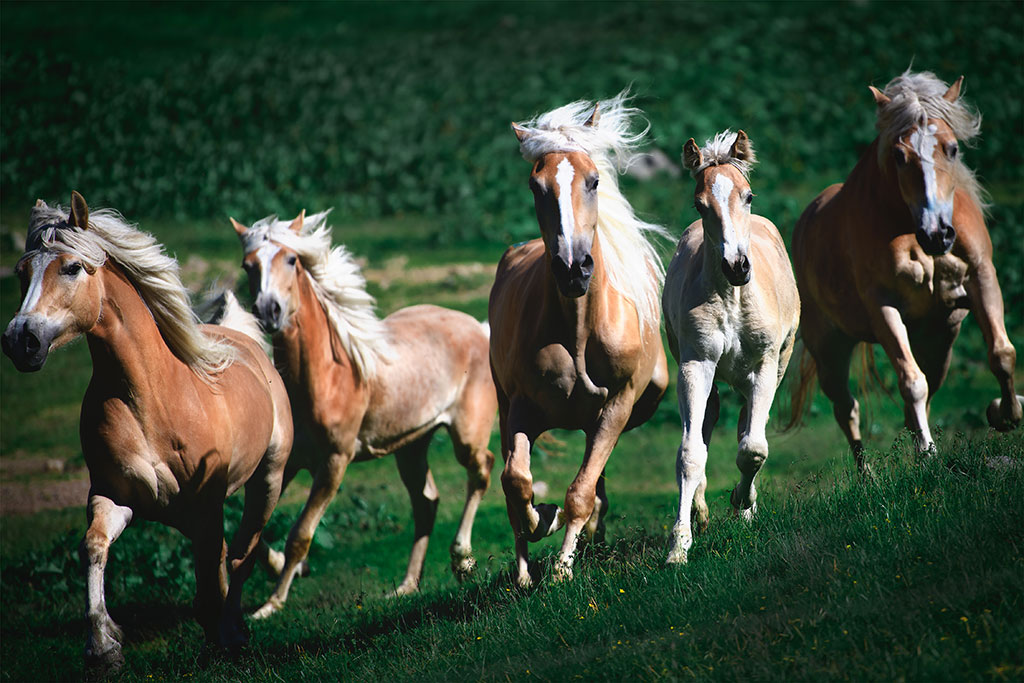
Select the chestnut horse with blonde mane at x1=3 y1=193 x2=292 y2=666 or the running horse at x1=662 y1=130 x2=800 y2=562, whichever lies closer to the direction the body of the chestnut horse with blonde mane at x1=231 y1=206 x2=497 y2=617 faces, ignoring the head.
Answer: the chestnut horse with blonde mane

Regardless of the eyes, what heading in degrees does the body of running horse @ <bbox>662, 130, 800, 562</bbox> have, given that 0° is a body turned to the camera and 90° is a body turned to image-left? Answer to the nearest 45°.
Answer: approximately 0°

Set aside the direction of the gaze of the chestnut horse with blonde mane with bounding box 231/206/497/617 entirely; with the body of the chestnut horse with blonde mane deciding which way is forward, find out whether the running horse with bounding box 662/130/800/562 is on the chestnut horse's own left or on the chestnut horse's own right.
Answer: on the chestnut horse's own left

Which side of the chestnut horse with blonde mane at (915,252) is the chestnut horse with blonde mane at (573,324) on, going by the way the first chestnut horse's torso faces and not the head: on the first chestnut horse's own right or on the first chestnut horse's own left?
on the first chestnut horse's own right

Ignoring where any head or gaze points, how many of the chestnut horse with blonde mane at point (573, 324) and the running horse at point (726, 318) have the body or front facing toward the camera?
2

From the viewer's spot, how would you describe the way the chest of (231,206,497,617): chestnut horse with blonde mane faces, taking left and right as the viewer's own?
facing the viewer and to the left of the viewer

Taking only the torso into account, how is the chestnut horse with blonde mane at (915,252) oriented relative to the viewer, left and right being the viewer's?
facing the viewer and to the right of the viewer
